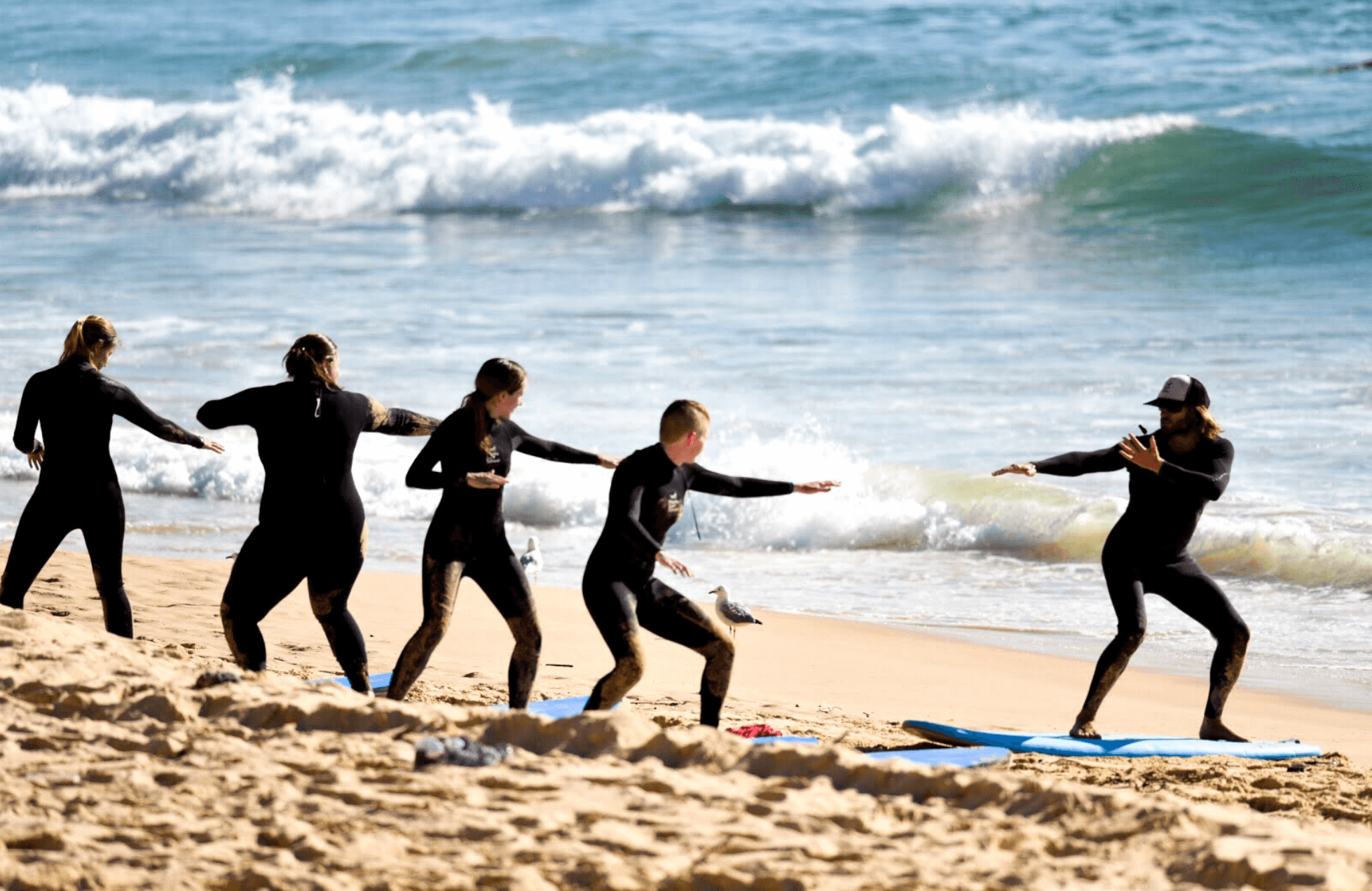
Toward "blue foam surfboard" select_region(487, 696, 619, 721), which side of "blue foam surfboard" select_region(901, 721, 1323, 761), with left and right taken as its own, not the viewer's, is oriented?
front

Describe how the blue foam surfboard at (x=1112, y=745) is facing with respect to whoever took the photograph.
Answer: facing to the left of the viewer

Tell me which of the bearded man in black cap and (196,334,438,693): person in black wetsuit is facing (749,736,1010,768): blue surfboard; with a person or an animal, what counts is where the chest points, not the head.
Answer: the bearded man in black cap

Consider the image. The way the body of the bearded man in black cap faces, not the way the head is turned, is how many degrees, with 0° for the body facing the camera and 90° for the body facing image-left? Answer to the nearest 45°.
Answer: approximately 45°

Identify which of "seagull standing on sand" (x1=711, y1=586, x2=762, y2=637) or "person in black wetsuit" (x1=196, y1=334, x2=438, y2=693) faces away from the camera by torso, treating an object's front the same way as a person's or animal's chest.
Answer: the person in black wetsuit

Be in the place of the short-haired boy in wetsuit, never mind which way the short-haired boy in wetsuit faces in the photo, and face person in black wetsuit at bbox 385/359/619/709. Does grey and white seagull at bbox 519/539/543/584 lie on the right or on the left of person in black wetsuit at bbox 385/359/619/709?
right

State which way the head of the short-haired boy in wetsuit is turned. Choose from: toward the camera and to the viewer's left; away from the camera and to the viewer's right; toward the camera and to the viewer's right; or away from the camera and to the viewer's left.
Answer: away from the camera and to the viewer's right

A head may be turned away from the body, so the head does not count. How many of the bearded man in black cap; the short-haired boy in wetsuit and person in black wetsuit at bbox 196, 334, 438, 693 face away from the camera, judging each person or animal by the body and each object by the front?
1

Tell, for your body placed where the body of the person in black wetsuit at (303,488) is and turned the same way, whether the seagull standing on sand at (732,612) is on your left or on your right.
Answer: on your right

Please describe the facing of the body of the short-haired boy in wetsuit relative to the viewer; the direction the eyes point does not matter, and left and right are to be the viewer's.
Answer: facing the viewer and to the right of the viewer

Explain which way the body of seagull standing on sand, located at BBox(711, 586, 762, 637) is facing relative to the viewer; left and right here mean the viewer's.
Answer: facing to the left of the viewer

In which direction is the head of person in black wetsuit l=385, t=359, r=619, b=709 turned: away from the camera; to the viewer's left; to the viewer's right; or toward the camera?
to the viewer's right

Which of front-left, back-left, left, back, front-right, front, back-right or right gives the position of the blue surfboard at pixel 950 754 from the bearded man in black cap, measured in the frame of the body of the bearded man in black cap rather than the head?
front
